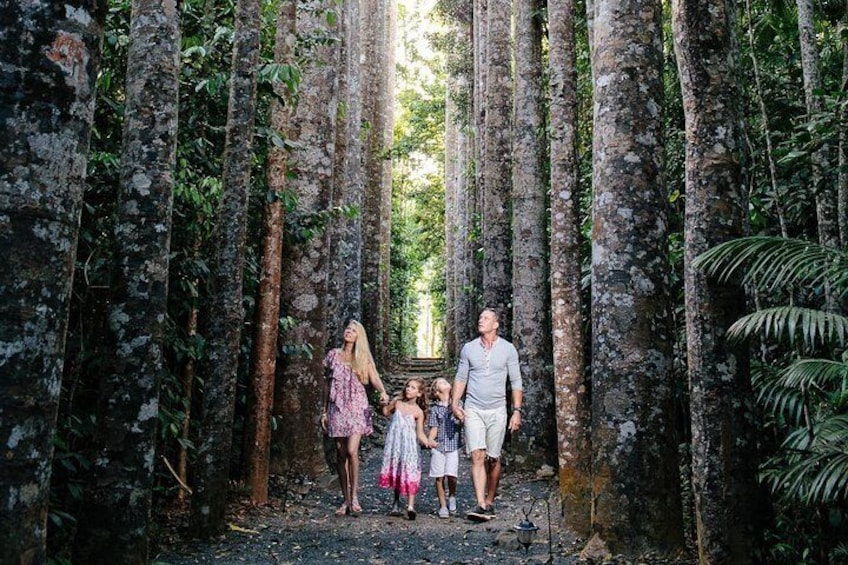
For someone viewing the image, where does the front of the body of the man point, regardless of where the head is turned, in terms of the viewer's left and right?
facing the viewer

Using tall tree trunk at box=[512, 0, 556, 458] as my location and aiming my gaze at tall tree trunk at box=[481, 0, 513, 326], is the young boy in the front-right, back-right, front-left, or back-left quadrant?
back-left

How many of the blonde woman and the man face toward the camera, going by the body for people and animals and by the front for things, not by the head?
2

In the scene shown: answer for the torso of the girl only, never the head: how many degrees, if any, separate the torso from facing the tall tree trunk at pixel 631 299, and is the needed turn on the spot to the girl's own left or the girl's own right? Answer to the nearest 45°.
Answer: approximately 45° to the girl's own left

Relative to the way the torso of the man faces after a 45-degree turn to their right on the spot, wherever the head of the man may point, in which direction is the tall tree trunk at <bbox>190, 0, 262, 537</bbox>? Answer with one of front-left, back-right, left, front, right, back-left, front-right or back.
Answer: front

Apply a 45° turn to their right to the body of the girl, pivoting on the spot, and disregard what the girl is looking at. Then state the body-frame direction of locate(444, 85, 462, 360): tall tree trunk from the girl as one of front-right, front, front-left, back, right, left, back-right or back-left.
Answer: back-right

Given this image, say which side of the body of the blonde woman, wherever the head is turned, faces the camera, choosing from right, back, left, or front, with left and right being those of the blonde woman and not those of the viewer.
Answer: front

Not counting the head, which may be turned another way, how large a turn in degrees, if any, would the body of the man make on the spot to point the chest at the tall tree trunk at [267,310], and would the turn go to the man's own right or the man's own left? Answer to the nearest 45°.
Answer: approximately 90° to the man's own right

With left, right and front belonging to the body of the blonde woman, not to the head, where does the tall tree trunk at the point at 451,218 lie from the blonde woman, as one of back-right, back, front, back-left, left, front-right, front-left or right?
back

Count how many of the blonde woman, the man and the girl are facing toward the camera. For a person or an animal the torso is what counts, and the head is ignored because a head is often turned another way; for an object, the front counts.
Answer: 3

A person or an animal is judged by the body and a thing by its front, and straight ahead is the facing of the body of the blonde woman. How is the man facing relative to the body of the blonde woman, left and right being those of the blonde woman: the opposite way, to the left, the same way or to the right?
the same way

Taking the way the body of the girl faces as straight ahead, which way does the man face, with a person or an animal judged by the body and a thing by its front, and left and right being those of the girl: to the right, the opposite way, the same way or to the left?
the same way

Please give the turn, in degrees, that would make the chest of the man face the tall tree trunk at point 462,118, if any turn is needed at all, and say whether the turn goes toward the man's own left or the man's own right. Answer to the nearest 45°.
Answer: approximately 180°

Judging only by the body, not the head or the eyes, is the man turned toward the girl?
no

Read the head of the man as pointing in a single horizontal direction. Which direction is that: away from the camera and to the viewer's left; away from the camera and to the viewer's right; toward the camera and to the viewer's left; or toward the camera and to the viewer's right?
toward the camera and to the viewer's left
